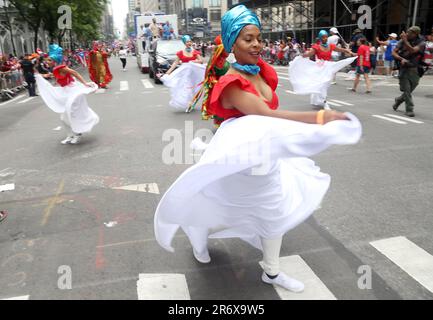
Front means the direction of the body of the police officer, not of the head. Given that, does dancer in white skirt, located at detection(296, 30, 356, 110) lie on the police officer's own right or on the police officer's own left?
on the police officer's own right

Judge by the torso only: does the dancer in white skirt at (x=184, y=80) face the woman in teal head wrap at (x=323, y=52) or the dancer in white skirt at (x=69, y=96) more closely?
the dancer in white skirt

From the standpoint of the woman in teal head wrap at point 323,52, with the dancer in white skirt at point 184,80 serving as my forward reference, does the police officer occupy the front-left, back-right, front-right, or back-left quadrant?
back-left

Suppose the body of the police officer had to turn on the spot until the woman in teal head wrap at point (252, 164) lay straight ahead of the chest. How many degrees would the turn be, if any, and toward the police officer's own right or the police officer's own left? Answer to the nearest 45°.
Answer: approximately 45° to the police officer's own left

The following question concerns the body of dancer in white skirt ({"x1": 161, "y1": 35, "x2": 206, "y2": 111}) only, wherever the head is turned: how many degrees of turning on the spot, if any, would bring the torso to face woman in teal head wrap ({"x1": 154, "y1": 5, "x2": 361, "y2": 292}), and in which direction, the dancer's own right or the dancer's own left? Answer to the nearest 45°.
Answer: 0° — they already face them

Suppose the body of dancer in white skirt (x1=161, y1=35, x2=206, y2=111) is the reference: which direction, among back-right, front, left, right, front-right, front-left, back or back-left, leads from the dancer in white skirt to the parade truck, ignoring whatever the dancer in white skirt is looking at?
back

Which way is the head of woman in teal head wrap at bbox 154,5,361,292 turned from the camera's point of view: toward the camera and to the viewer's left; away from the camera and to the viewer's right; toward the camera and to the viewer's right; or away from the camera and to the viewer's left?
toward the camera and to the viewer's right

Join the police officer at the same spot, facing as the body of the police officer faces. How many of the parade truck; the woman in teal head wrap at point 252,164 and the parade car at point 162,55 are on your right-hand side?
2

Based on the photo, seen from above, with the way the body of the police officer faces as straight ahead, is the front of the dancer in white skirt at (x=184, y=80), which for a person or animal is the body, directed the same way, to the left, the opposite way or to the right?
to the left

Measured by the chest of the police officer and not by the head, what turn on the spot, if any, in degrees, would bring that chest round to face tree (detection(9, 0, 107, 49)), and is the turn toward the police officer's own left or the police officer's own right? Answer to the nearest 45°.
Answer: approximately 90° to the police officer's own right

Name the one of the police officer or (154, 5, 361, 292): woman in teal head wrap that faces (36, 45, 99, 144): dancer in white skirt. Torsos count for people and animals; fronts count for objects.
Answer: the police officer

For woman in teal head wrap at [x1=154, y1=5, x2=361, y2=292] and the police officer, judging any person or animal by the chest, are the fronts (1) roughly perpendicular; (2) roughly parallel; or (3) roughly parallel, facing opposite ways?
roughly perpendicular

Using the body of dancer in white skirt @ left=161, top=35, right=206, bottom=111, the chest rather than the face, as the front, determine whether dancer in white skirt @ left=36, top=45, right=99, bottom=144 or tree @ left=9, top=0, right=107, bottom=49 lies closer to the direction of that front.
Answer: the dancer in white skirt

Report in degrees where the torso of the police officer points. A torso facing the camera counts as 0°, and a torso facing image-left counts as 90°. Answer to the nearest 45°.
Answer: approximately 45°

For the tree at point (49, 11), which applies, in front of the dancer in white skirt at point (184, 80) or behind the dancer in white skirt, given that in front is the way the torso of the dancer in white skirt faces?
behind
